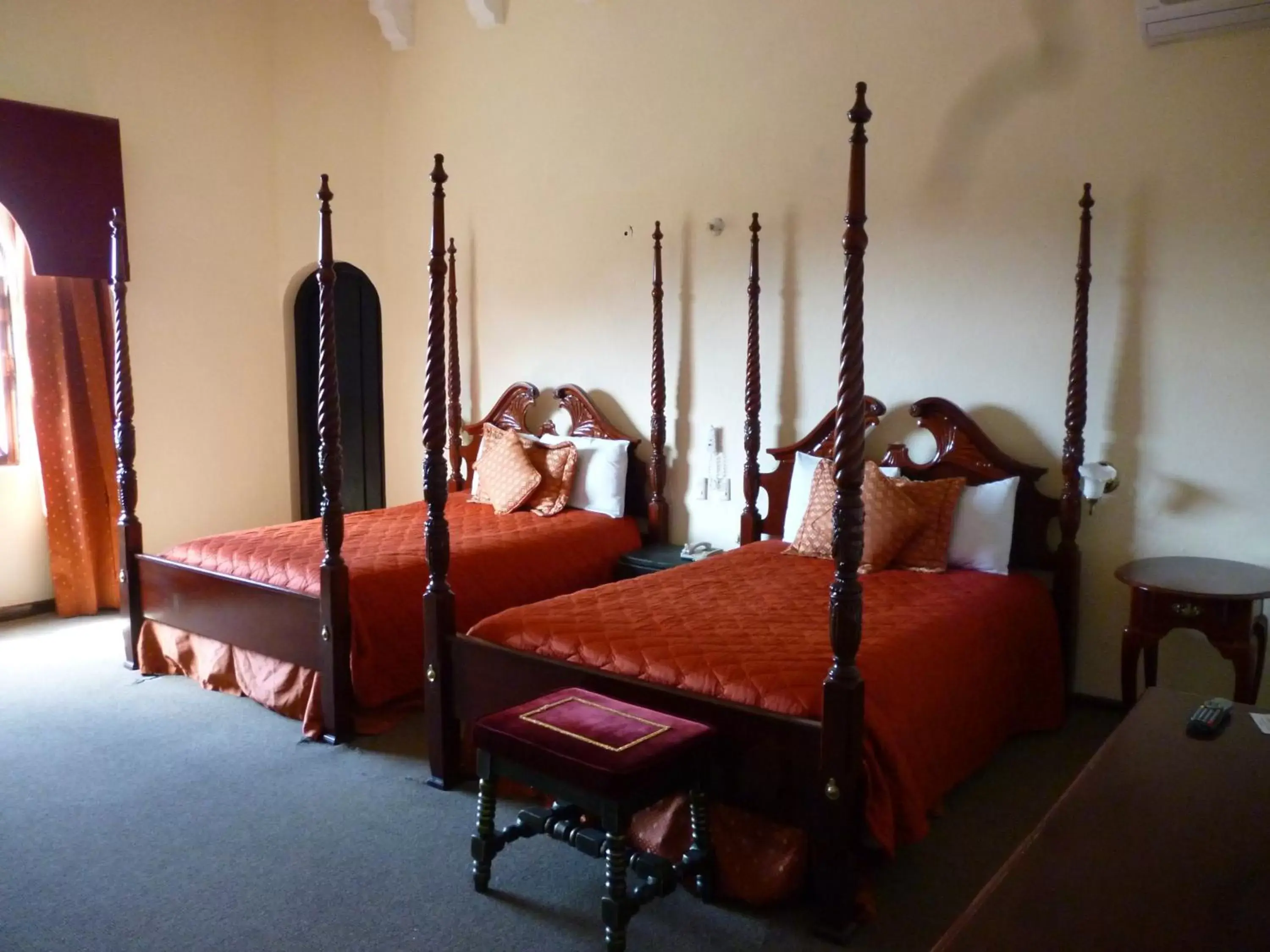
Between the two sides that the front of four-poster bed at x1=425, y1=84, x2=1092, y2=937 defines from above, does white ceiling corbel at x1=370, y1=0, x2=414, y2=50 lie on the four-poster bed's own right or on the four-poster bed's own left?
on the four-poster bed's own right

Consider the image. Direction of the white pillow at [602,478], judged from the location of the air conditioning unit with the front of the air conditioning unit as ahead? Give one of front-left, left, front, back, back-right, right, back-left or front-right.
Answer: front-right

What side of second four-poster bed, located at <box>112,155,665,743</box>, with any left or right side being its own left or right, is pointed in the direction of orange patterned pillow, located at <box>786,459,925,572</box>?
left

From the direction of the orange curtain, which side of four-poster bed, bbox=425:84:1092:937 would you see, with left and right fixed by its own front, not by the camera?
right

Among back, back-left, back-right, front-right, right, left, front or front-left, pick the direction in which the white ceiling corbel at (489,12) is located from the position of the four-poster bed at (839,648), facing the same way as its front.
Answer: right

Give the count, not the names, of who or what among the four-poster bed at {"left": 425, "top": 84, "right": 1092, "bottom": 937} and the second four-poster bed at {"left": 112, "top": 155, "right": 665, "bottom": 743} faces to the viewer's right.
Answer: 0

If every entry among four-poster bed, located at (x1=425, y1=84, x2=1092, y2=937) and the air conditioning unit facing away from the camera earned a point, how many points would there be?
0

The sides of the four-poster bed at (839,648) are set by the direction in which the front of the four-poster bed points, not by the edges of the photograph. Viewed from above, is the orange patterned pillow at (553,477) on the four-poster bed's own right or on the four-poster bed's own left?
on the four-poster bed's own right
